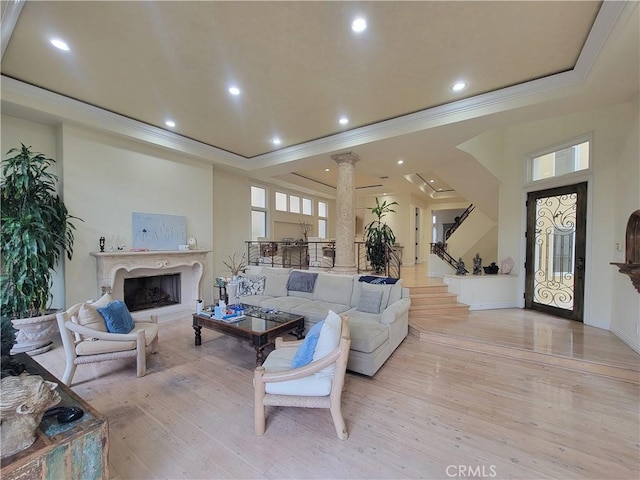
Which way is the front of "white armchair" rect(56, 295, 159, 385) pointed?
to the viewer's right

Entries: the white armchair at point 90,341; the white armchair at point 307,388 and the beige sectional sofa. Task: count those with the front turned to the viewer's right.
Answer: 1

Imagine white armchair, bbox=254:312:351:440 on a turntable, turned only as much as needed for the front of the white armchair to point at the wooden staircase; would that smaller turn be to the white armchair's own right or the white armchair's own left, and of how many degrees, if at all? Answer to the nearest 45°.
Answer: approximately 135° to the white armchair's own right

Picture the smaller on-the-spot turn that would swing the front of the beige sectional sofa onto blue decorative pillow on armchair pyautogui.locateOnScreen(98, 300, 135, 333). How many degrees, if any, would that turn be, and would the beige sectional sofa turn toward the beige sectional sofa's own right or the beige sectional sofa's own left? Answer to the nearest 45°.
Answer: approximately 45° to the beige sectional sofa's own right

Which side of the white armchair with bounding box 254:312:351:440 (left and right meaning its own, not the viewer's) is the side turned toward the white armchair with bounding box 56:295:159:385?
front

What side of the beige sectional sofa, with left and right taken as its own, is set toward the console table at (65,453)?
front

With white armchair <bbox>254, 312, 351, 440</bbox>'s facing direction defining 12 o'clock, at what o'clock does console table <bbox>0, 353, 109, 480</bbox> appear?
The console table is roughly at 11 o'clock from the white armchair.

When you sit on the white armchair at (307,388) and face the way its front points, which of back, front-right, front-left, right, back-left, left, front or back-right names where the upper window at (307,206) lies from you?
right

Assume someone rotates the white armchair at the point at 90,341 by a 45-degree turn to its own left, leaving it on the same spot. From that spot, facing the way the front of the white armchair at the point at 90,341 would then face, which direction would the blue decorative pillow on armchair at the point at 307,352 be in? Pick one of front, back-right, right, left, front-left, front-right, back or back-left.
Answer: right

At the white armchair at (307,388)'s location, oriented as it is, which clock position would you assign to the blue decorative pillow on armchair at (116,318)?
The blue decorative pillow on armchair is roughly at 1 o'clock from the white armchair.

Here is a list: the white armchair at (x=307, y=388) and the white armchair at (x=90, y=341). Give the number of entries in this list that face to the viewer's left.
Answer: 1

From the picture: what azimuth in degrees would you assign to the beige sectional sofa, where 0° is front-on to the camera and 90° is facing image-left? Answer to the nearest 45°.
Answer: approximately 45°

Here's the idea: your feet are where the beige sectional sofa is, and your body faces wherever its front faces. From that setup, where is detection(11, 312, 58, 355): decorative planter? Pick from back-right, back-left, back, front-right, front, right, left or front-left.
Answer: front-right

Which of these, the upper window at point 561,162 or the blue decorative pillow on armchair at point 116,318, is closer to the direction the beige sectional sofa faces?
the blue decorative pillow on armchair

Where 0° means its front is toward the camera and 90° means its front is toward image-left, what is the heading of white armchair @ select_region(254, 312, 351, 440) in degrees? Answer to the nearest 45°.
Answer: approximately 90°

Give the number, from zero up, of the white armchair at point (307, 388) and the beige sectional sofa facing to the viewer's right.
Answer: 0
